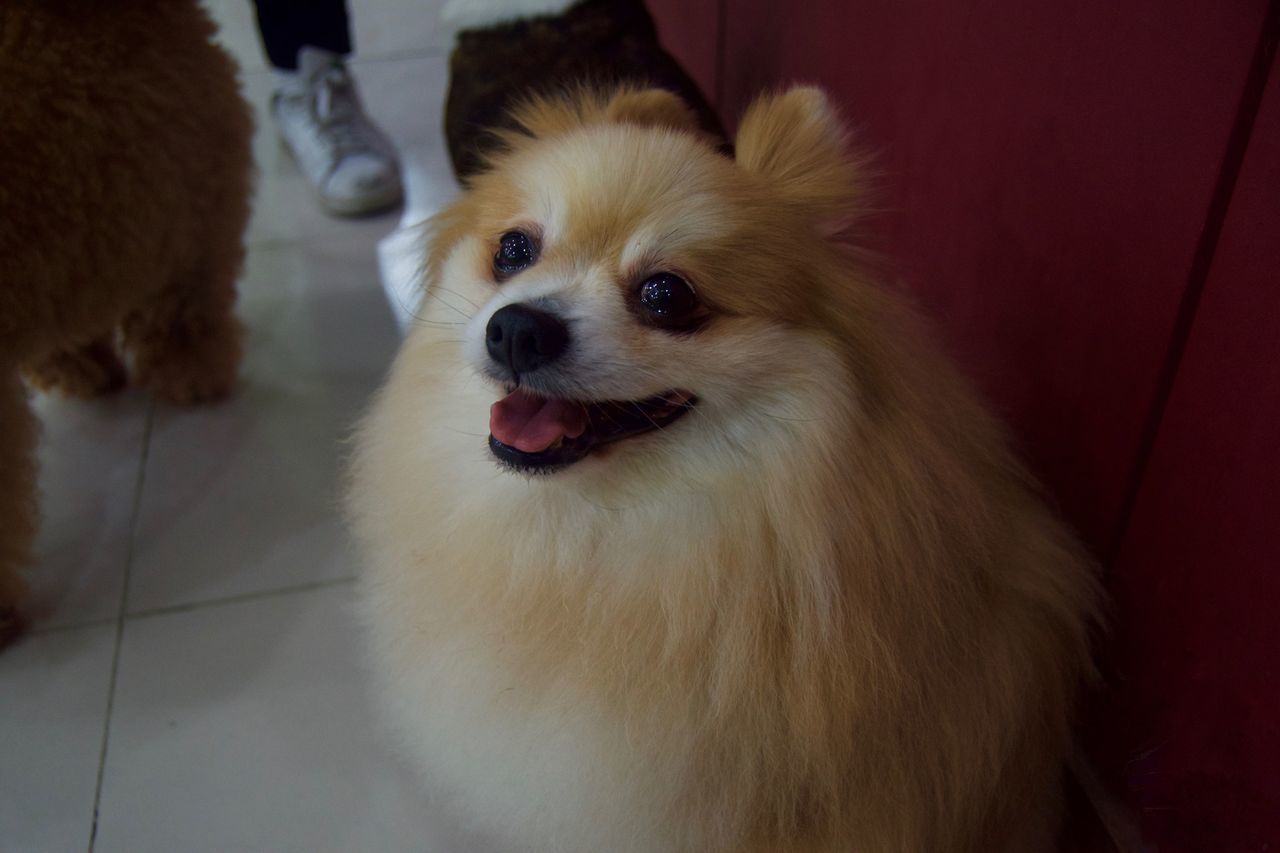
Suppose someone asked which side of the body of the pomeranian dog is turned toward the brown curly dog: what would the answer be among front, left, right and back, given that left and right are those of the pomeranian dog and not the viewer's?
right

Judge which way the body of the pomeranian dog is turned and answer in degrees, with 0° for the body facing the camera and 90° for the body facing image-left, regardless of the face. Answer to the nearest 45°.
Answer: approximately 45°
